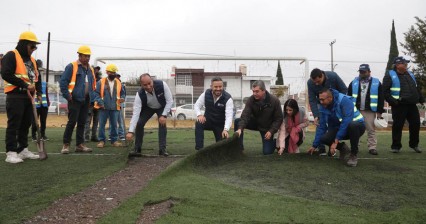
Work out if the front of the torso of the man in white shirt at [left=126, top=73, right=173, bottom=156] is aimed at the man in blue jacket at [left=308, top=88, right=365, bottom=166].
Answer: no

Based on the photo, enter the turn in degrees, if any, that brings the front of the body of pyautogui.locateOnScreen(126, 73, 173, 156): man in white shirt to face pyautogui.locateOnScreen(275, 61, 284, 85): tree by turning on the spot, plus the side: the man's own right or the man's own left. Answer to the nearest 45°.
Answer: approximately 135° to the man's own left

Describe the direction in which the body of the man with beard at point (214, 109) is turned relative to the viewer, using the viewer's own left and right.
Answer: facing the viewer

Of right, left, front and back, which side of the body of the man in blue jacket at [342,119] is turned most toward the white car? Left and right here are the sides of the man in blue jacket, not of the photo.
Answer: right

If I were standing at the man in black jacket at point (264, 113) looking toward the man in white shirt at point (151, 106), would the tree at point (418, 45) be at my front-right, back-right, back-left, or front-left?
back-right

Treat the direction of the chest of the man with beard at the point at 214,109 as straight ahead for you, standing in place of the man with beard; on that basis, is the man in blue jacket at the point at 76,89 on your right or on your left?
on your right

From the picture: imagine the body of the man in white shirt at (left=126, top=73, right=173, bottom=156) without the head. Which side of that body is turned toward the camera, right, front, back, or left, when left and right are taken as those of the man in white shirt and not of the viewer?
front

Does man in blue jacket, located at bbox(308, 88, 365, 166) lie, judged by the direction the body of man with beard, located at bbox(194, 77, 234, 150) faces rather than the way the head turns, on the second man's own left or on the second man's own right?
on the second man's own left

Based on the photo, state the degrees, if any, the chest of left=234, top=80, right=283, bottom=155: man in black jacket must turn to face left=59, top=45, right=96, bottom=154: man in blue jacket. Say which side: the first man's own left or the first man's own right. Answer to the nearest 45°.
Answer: approximately 45° to the first man's own right

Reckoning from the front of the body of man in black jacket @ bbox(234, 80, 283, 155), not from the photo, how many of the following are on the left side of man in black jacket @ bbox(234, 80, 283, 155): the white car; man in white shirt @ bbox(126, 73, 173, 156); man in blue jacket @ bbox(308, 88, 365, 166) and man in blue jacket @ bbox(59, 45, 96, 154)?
1

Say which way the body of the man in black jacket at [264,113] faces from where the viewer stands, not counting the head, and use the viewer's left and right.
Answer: facing the viewer and to the left of the viewer

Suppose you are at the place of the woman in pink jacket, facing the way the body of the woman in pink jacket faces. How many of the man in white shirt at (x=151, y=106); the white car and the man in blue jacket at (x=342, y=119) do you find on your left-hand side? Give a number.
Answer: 1

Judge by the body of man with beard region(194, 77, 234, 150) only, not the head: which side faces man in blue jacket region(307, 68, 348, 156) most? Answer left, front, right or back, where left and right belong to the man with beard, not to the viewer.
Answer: left

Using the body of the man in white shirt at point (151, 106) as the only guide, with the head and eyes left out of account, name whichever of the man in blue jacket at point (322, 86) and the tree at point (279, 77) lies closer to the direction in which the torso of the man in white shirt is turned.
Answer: the man in blue jacket

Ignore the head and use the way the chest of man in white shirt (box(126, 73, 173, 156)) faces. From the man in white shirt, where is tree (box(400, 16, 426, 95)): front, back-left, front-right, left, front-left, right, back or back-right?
back-left

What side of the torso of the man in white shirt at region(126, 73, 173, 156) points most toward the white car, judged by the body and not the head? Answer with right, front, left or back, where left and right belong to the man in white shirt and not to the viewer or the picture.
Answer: back
